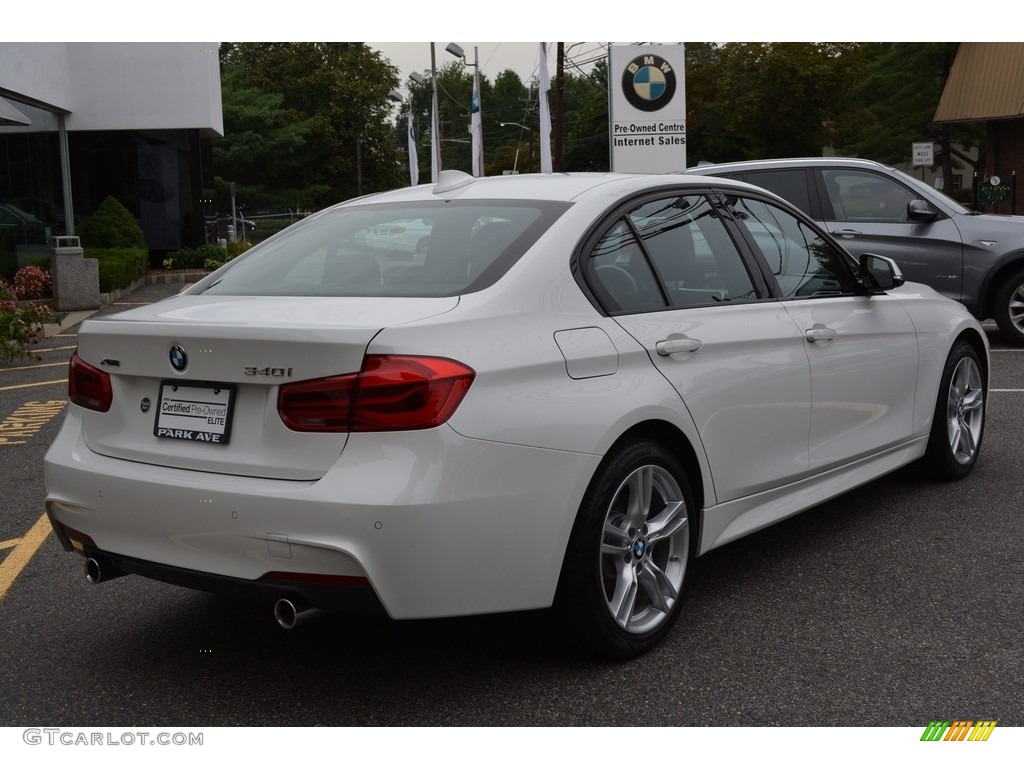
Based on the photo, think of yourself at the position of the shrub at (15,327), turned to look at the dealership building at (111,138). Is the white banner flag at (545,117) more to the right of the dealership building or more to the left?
right

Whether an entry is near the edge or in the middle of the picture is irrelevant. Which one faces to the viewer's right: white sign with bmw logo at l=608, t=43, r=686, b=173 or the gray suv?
the gray suv

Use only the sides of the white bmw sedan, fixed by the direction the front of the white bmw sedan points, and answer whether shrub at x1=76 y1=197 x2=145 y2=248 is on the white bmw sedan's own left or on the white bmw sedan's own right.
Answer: on the white bmw sedan's own left

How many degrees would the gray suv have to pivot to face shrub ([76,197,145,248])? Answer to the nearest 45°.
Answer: approximately 135° to its left

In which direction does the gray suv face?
to the viewer's right

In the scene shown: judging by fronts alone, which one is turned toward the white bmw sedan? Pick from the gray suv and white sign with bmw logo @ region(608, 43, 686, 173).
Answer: the white sign with bmw logo

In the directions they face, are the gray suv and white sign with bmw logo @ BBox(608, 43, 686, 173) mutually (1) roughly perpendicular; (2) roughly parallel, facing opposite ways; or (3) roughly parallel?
roughly perpendicular

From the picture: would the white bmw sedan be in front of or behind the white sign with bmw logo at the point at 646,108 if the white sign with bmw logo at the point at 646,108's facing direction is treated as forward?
in front

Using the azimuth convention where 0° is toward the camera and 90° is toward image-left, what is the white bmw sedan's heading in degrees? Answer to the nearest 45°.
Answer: approximately 225°

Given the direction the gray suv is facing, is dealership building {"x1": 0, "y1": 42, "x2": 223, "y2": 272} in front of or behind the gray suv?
behind

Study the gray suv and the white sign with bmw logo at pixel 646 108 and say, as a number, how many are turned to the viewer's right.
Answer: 1

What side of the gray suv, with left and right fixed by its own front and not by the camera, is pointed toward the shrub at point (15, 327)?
back

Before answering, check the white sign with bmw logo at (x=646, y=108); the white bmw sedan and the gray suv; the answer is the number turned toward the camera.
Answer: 1

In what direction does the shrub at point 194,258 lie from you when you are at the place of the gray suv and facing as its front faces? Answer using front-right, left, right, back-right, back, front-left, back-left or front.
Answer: back-left
